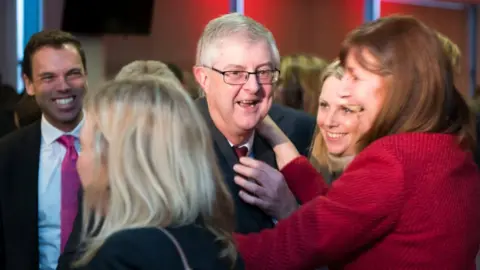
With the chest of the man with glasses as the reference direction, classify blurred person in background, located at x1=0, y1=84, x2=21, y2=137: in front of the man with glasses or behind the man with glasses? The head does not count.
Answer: behind

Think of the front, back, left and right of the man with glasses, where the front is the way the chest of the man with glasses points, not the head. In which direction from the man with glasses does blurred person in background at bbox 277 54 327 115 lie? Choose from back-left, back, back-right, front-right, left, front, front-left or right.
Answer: back-left

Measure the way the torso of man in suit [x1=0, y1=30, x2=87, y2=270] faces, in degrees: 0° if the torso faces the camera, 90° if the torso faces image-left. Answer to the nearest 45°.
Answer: approximately 315°

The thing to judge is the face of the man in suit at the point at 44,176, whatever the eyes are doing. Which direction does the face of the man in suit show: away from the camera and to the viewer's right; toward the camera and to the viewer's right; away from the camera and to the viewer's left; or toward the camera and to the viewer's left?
toward the camera and to the viewer's right

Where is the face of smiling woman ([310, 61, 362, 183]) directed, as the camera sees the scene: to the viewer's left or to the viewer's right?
to the viewer's left
